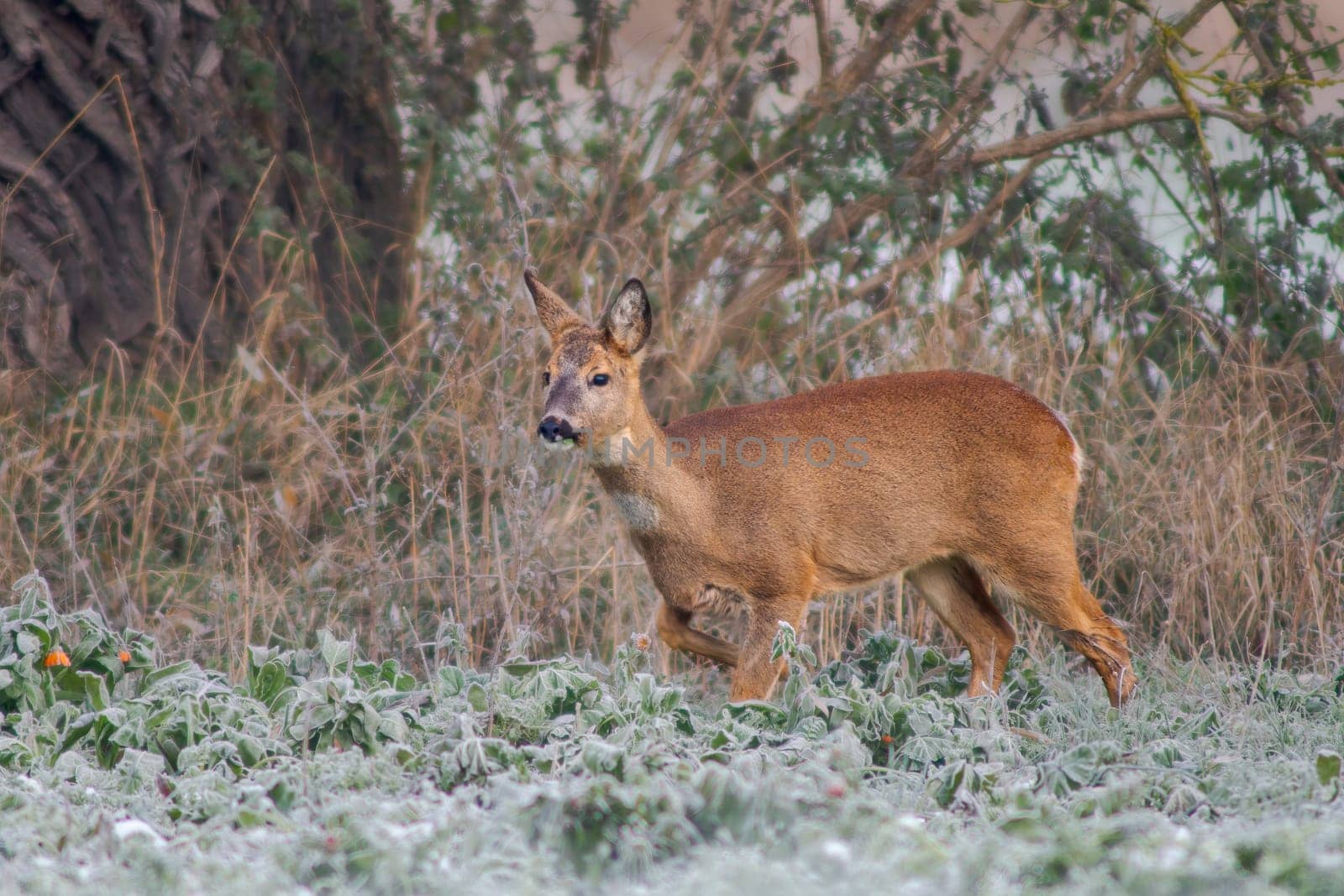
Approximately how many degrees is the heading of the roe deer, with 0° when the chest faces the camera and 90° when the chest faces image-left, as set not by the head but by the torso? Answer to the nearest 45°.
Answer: approximately 90°

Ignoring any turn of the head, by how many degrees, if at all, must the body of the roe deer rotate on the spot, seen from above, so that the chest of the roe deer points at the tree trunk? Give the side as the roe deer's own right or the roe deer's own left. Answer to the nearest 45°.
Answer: approximately 45° to the roe deer's own right
